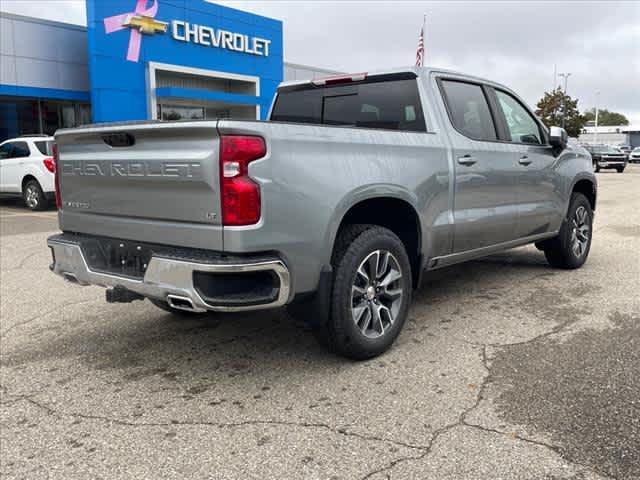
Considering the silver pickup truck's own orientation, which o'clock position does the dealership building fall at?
The dealership building is roughly at 10 o'clock from the silver pickup truck.

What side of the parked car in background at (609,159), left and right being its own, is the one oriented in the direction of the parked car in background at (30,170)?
right

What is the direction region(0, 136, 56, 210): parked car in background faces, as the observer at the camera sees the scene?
facing away from the viewer and to the left of the viewer

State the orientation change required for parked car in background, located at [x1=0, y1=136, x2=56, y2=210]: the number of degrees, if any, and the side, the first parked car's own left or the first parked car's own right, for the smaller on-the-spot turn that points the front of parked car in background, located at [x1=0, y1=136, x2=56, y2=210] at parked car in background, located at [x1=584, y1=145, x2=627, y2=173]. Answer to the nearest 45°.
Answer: approximately 135° to the first parked car's own right

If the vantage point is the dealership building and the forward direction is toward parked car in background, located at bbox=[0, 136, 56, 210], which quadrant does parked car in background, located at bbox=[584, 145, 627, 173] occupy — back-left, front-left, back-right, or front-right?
back-left

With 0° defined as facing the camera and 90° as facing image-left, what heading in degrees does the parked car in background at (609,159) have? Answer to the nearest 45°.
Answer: approximately 315°

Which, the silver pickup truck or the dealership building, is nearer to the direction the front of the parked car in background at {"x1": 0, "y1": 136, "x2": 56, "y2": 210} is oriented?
the dealership building

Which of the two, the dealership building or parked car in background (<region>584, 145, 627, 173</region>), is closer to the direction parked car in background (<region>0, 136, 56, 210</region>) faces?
the dealership building

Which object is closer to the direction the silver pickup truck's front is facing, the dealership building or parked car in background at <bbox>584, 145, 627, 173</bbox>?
the parked car in background

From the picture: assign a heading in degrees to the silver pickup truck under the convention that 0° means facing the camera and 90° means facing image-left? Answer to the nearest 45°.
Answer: approximately 225°

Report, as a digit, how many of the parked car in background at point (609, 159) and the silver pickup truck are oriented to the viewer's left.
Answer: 0

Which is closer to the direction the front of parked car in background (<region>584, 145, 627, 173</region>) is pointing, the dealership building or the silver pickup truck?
the silver pickup truck

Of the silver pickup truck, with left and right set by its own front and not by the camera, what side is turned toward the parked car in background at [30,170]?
left

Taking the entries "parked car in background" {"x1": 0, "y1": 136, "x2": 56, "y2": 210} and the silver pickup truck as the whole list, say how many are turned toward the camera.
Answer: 0
